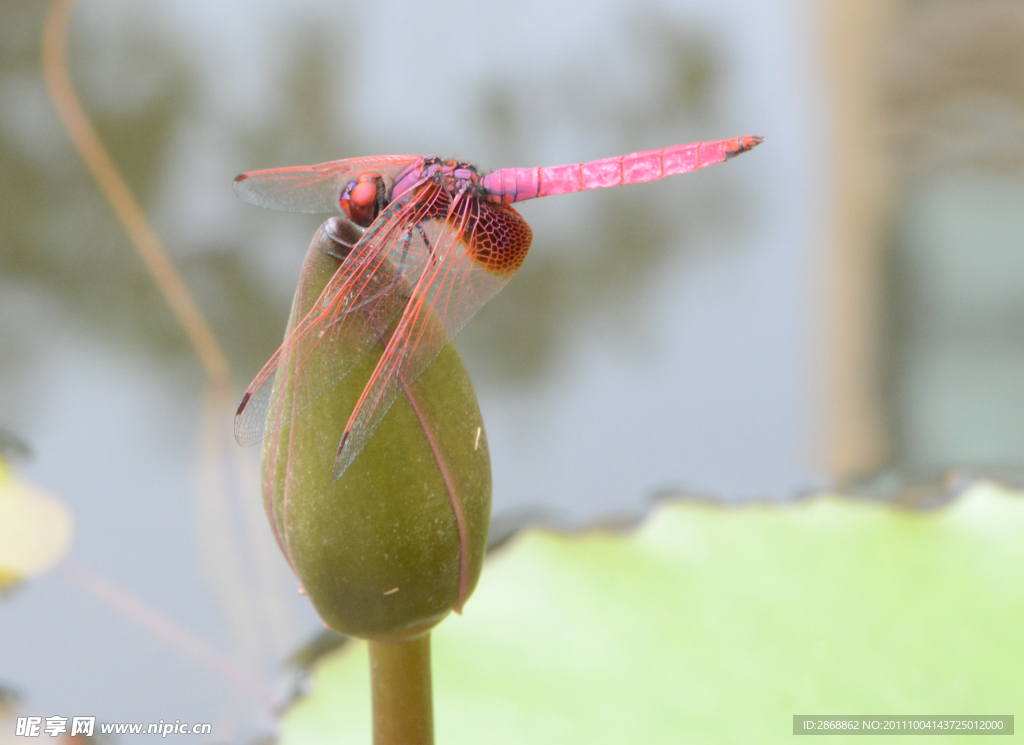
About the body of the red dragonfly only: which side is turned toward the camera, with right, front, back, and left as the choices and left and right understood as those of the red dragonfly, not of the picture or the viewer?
left
